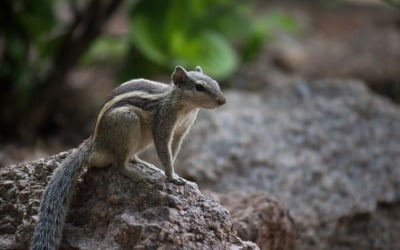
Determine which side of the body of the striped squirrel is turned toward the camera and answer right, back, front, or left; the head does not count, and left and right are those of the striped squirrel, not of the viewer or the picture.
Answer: right

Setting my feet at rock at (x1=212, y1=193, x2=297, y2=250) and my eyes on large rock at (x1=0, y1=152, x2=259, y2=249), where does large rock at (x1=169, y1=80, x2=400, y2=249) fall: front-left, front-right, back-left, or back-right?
back-right

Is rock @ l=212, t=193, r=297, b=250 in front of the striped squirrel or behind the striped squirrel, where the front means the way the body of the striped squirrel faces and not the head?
in front

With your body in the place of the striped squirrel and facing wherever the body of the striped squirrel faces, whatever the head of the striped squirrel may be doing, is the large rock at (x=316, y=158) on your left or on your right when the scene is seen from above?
on your left
